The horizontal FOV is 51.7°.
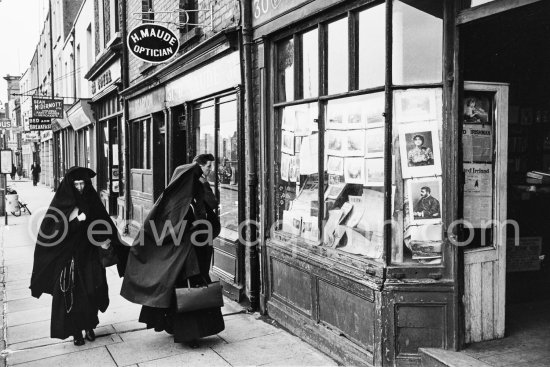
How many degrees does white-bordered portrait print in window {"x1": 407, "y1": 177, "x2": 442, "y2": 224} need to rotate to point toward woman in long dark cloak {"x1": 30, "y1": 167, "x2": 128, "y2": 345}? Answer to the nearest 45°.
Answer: approximately 90° to its right

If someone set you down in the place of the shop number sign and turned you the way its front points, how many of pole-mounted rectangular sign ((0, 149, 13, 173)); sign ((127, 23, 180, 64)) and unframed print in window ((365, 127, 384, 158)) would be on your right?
2

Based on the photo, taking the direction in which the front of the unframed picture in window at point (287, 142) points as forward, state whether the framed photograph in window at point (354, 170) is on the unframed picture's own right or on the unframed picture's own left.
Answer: on the unframed picture's own left

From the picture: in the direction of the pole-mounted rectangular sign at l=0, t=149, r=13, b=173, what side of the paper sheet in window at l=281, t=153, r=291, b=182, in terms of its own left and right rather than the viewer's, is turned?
right

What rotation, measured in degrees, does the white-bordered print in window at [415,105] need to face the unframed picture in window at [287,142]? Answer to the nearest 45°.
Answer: approximately 135° to its right

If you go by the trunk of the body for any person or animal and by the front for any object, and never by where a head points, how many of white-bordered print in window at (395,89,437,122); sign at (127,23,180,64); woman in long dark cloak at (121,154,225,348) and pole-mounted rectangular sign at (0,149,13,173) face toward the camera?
3
